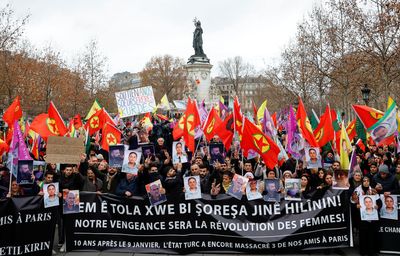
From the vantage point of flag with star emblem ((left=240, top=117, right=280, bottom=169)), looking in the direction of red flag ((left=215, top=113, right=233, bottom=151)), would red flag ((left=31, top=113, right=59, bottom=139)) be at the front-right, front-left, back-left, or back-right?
front-left

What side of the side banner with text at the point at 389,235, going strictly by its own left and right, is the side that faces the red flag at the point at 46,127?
right

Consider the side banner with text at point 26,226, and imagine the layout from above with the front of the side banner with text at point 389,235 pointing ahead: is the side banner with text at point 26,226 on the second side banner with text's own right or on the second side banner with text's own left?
on the second side banner with text's own right

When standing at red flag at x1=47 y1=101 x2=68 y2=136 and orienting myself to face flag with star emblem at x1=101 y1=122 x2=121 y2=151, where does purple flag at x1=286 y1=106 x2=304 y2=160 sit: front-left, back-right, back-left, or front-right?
front-right

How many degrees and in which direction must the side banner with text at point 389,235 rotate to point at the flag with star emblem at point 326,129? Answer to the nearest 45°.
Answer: approximately 135° to its right

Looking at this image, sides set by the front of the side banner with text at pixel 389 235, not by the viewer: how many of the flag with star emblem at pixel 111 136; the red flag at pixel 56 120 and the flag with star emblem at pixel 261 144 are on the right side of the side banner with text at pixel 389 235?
3

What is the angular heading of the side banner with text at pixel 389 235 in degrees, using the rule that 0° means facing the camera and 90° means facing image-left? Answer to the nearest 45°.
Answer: approximately 0°

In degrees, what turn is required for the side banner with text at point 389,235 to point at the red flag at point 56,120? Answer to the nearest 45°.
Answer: approximately 90° to its right

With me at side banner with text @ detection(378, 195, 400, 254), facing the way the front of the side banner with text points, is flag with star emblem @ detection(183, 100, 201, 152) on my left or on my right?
on my right
